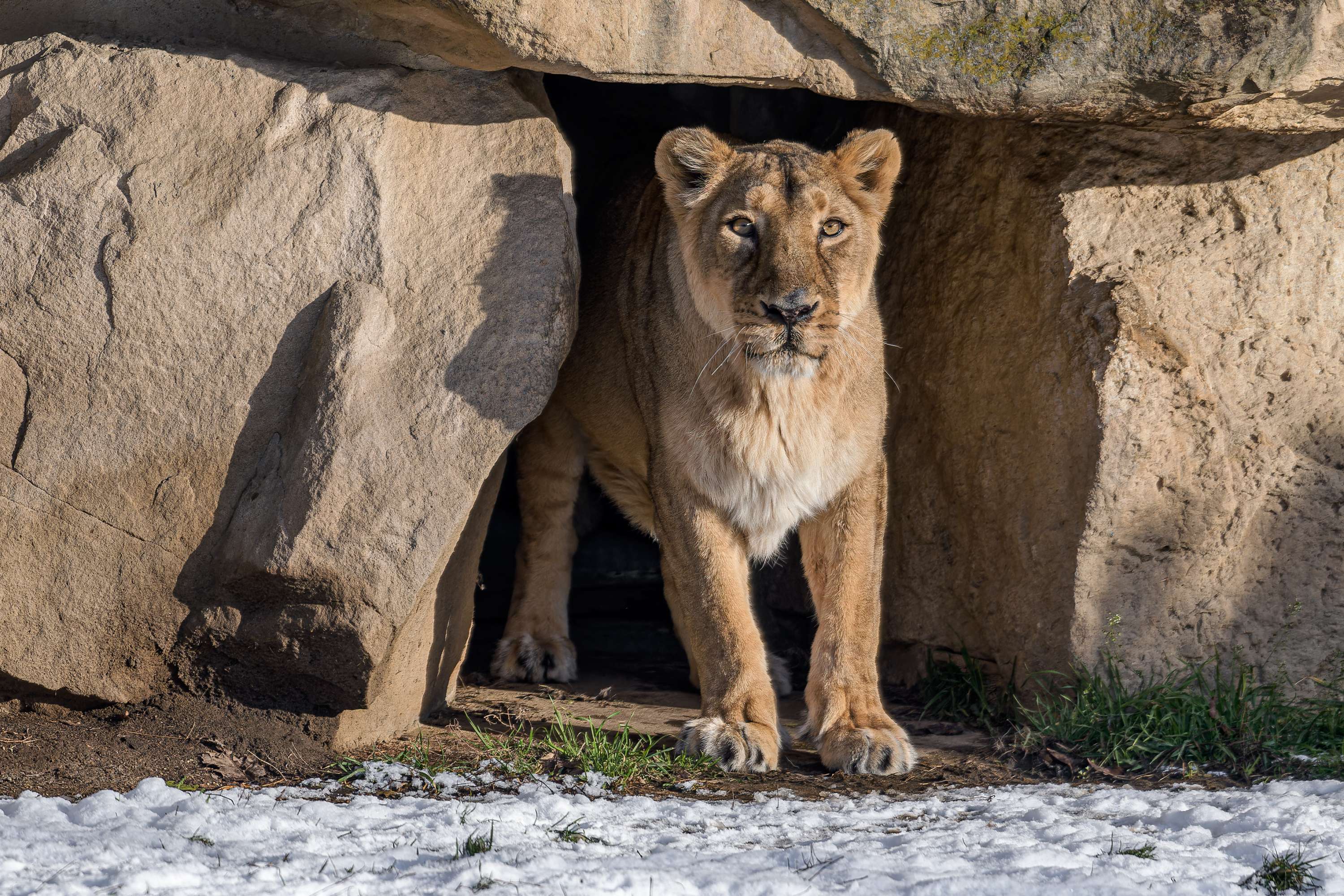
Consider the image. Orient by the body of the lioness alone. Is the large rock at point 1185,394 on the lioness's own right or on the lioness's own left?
on the lioness's own left

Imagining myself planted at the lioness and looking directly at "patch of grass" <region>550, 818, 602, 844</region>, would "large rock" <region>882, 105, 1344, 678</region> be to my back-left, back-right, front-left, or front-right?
back-left

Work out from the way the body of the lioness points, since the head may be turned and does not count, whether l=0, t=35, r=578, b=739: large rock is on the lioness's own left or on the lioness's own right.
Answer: on the lioness's own right

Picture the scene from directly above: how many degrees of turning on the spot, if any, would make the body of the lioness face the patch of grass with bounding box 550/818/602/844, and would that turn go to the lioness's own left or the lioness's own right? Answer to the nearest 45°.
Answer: approximately 45° to the lioness's own right
